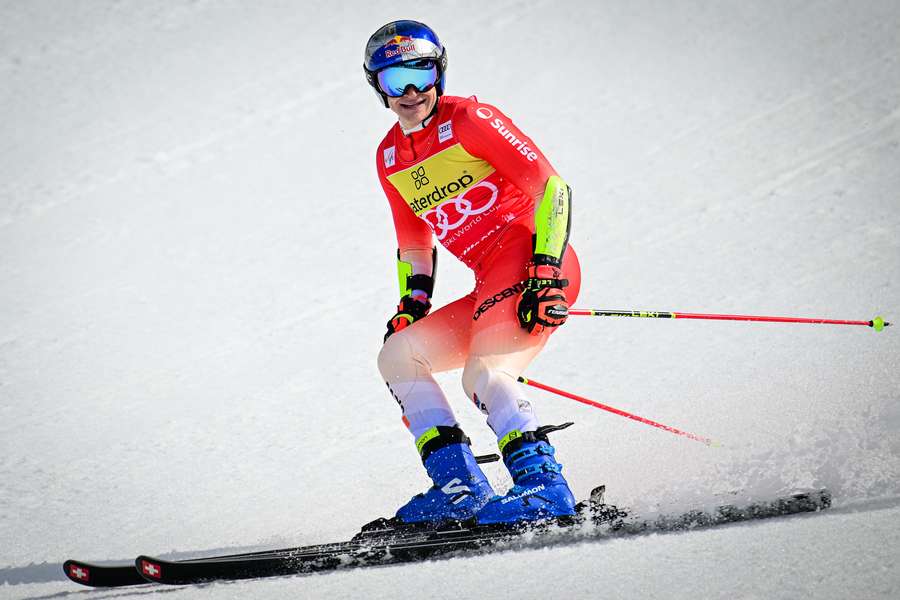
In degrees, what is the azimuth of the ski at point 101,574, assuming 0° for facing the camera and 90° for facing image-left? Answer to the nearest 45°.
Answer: approximately 90°

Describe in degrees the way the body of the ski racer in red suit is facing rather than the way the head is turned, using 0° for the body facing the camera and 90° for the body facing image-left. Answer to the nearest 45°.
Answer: approximately 45°

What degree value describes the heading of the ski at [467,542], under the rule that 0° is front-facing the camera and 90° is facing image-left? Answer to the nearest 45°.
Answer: approximately 90°
